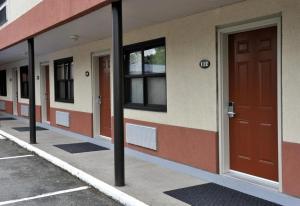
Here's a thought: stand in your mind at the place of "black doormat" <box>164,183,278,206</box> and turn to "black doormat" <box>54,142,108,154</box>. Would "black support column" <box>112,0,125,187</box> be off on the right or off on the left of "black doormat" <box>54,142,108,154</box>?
left

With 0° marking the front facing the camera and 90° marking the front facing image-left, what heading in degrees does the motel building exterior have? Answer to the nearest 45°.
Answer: approximately 45°
